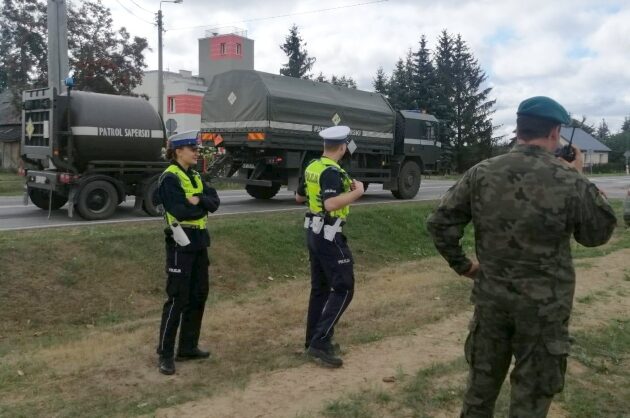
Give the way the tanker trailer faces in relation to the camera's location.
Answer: facing away from the viewer and to the right of the viewer

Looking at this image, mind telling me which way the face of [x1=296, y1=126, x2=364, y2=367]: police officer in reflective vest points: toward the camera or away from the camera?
away from the camera

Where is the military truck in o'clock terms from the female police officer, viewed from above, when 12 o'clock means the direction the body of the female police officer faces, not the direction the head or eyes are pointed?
The military truck is roughly at 8 o'clock from the female police officer.

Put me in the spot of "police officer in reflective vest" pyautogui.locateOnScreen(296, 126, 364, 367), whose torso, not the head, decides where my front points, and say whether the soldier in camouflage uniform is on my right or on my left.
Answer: on my right

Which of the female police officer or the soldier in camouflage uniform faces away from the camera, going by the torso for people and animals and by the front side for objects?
the soldier in camouflage uniform

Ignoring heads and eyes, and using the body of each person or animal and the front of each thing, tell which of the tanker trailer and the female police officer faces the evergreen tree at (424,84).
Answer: the tanker trailer

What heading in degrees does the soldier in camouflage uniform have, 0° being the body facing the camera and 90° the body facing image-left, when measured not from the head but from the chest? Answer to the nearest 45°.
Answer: approximately 180°

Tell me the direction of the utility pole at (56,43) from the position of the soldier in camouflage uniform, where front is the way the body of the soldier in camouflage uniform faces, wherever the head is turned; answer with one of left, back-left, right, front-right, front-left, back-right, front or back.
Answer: front-left

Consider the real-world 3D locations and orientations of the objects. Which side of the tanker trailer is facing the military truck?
front

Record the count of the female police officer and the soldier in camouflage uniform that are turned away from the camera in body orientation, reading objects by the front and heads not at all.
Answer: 1

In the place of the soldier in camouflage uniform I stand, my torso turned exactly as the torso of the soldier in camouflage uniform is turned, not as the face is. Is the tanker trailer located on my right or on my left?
on my left
